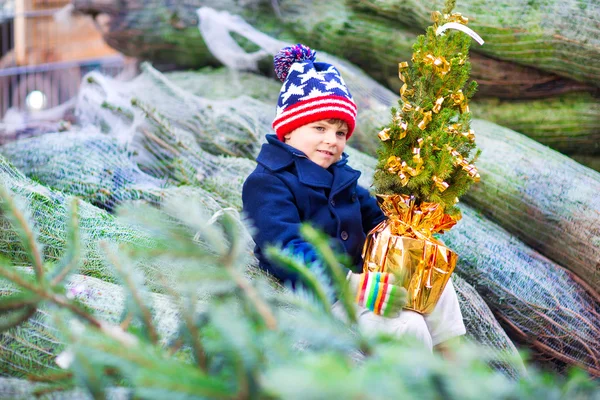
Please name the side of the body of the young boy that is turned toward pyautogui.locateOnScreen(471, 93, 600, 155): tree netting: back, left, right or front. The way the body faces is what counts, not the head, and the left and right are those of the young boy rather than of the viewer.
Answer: left

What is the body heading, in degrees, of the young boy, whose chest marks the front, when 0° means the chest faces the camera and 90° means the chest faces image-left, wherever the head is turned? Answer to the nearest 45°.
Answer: approximately 315°
